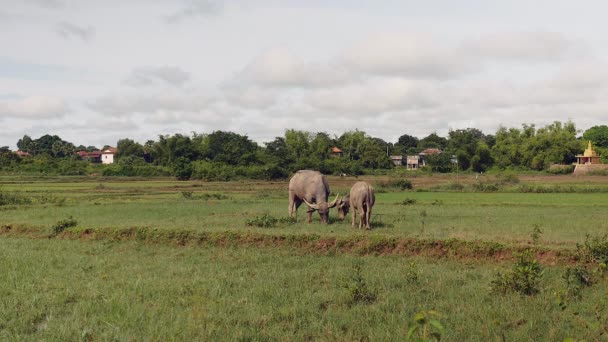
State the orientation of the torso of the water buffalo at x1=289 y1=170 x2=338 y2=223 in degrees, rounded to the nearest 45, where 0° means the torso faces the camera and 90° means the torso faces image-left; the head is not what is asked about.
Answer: approximately 315°

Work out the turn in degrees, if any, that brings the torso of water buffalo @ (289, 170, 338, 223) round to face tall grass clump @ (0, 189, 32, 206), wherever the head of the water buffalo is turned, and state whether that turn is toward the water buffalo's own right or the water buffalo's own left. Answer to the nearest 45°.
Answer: approximately 180°

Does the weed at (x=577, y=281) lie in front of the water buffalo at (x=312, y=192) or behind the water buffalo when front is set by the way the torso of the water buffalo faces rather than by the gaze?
in front

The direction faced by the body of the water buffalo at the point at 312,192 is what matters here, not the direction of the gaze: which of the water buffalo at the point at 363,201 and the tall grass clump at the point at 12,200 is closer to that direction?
the water buffalo

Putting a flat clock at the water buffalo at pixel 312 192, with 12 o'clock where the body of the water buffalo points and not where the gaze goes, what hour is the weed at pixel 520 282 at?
The weed is roughly at 1 o'clock from the water buffalo.

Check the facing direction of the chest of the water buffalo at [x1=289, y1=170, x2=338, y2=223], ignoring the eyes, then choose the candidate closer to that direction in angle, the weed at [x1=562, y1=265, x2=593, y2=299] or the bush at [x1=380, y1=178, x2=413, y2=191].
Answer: the weed

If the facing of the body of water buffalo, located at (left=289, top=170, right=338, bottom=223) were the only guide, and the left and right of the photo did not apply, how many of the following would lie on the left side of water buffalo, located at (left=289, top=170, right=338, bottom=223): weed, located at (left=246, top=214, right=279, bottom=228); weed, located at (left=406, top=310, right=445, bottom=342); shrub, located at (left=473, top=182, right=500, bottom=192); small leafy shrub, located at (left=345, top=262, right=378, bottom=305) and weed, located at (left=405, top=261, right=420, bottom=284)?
1

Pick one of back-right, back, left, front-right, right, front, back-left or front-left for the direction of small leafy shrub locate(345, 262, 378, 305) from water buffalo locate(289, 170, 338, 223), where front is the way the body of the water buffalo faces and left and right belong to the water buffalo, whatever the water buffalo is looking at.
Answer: front-right

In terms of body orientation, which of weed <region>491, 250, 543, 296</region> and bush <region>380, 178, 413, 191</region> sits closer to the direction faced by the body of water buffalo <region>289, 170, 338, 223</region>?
the weed

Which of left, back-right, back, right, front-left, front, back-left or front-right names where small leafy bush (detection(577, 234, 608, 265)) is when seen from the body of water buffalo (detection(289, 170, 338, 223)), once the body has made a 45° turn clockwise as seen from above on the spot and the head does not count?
front-left

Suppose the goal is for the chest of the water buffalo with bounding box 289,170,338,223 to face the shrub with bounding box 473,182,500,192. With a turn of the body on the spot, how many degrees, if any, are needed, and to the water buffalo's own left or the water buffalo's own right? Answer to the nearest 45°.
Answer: approximately 90° to the water buffalo's own left

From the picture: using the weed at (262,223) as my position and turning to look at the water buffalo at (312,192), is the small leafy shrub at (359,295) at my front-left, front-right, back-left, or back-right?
back-right

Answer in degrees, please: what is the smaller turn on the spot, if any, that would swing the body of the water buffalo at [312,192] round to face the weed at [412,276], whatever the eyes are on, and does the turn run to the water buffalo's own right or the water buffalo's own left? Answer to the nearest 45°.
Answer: approximately 45° to the water buffalo's own right
